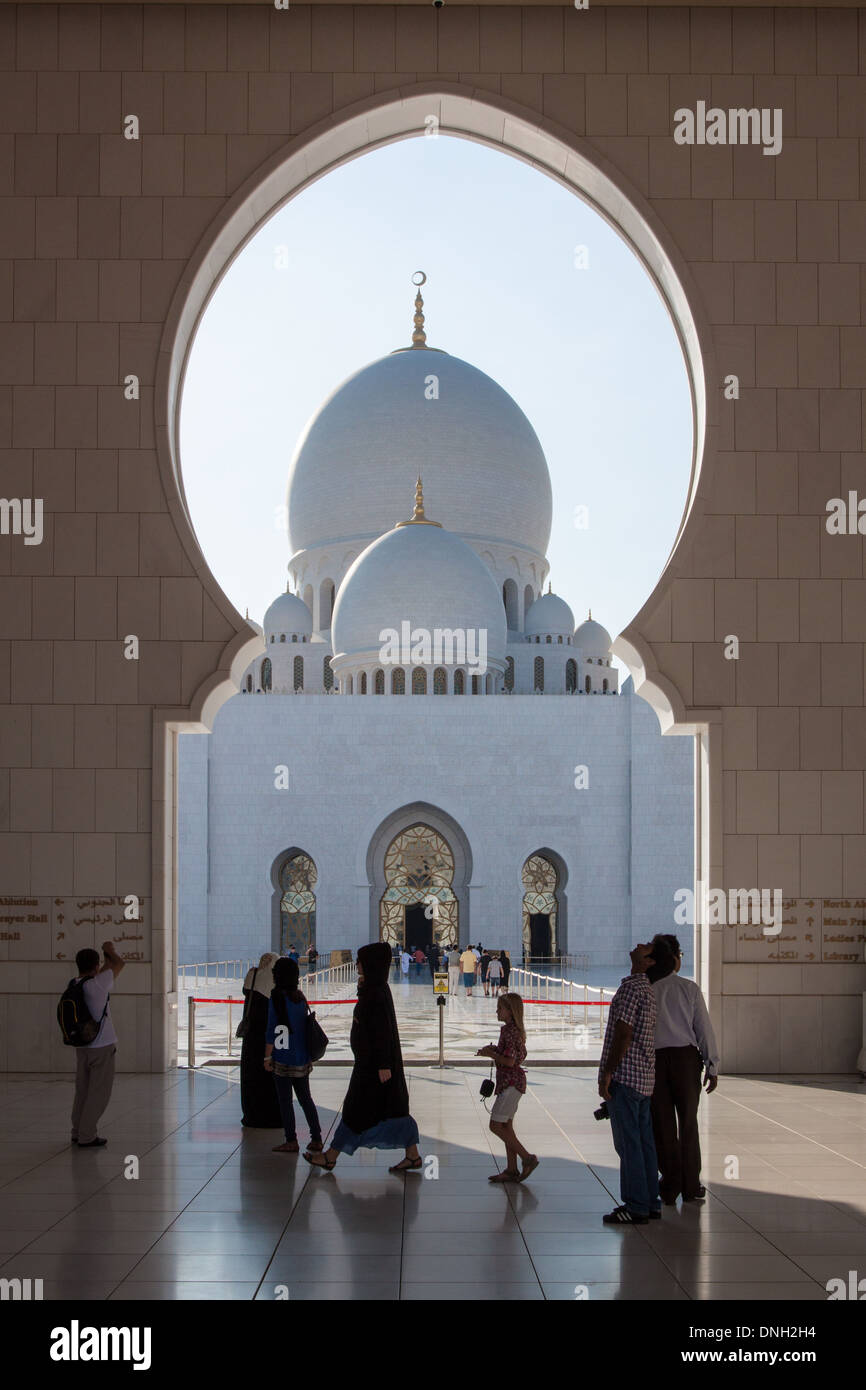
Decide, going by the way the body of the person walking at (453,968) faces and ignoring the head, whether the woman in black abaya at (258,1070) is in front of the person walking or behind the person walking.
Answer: behind

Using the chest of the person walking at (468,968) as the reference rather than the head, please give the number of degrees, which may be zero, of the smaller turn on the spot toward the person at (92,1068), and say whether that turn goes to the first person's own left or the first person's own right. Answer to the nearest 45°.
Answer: approximately 180°

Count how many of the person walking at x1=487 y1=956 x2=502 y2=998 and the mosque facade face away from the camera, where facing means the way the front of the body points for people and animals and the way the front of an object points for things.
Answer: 1

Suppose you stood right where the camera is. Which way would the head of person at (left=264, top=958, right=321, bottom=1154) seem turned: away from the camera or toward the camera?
away from the camera

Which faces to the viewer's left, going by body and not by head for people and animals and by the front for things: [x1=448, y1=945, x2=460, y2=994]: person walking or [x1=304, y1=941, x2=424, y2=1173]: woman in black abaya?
the woman in black abaya

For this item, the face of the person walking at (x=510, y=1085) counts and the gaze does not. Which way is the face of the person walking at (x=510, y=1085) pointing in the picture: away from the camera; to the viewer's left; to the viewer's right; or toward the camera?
to the viewer's left

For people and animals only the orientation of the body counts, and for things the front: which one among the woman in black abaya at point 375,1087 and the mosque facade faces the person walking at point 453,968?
the mosque facade

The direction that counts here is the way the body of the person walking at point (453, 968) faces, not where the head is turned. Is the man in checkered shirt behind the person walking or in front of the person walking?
behind

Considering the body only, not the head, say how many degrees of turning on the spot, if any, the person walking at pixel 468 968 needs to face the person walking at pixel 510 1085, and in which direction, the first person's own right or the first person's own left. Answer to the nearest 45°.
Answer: approximately 180°

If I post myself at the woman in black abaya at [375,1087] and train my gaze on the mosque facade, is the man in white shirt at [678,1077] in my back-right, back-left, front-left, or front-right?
back-right

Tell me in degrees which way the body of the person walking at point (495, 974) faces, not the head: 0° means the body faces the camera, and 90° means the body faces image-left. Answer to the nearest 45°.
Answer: approximately 180°

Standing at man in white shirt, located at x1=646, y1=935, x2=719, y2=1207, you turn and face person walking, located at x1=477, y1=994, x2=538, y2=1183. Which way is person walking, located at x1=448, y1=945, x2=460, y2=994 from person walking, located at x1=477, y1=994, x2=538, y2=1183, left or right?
right

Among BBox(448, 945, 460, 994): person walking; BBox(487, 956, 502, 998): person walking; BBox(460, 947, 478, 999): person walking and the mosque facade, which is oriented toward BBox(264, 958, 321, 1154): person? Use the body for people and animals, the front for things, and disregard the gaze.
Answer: the mosque facade
